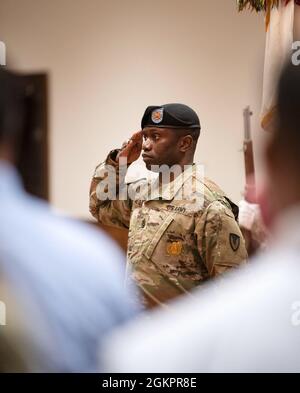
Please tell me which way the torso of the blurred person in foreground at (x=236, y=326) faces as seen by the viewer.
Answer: away from the camera

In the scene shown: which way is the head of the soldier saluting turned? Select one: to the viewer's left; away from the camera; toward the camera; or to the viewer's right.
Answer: to the viewer's left

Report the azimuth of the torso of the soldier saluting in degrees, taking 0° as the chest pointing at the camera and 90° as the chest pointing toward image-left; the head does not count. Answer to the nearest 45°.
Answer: approximately 45°
